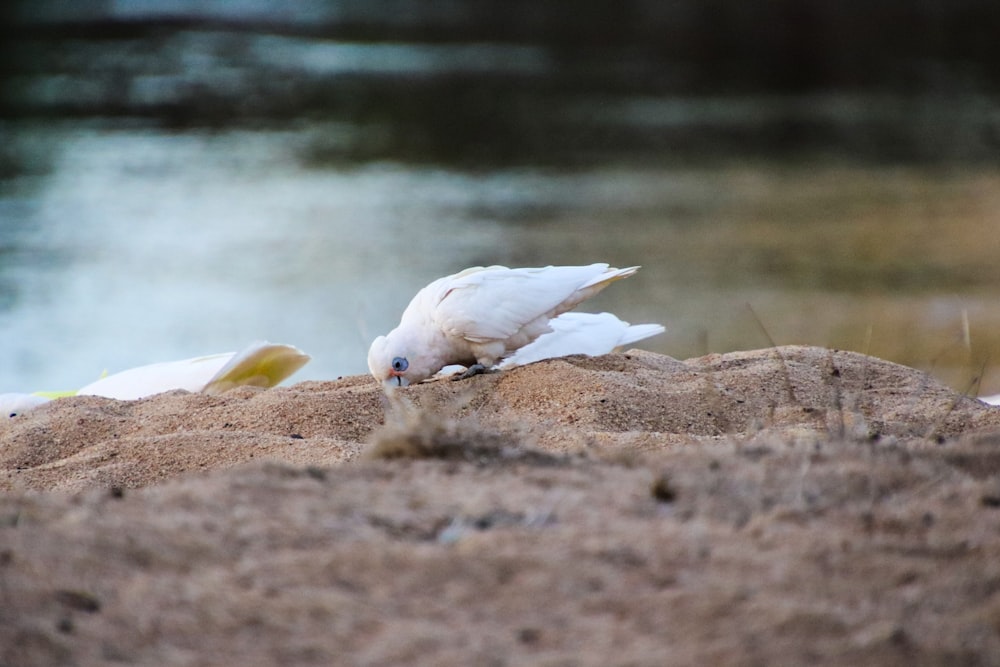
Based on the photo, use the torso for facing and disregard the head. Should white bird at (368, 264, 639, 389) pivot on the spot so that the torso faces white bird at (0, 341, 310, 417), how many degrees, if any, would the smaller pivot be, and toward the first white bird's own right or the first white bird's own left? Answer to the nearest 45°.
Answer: approximately 45° to the first white bird's own right

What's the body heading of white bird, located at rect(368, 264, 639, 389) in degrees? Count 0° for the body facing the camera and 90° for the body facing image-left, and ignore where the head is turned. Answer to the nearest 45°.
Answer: approximately 90°
